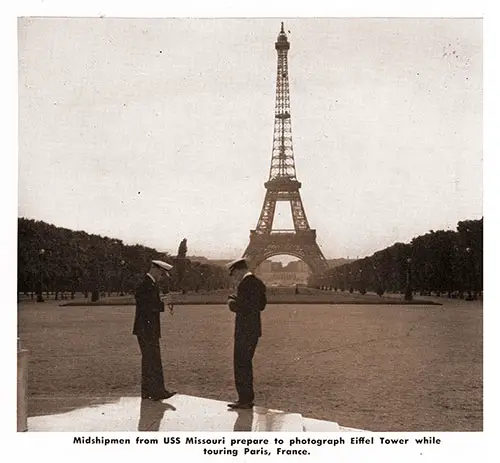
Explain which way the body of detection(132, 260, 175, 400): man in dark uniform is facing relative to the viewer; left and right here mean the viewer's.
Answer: facing to the right of the viewer

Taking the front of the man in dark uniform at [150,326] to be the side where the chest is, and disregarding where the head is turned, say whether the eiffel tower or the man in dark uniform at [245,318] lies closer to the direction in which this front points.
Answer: the man in dark uniform

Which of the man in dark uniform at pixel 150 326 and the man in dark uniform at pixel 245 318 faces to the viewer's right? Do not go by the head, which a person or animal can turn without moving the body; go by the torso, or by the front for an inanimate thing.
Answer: the man in dark uniform at pixel 150 326

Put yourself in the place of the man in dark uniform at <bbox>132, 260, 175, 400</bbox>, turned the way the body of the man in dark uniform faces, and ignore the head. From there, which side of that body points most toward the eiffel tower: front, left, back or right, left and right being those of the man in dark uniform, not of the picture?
left

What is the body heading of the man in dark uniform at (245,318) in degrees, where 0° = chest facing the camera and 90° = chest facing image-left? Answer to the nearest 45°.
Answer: approximately 90°

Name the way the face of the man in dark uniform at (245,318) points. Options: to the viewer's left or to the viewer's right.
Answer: to the viewer's left

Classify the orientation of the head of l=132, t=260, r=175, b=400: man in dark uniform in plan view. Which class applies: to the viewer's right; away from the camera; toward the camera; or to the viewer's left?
to the viewer's right

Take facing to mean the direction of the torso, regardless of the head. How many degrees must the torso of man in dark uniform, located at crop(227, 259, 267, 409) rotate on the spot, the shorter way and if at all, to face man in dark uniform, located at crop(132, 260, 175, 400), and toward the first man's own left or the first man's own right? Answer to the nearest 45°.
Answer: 0° — they already face them

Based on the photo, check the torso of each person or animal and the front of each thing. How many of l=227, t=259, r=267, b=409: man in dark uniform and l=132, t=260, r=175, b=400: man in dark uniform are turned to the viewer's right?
1
